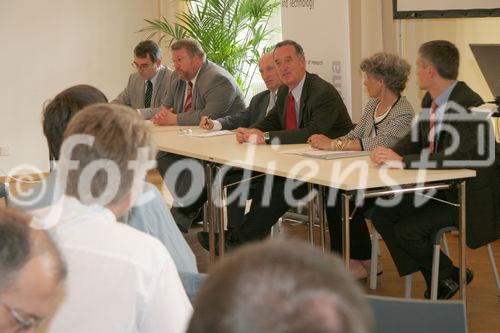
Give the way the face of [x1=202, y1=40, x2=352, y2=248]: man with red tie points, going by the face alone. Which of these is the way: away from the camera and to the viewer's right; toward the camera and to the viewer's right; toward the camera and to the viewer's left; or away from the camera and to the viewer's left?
toward the camera and to the viewer's left

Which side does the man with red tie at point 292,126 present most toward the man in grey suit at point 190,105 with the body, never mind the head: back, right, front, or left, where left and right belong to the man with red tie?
right

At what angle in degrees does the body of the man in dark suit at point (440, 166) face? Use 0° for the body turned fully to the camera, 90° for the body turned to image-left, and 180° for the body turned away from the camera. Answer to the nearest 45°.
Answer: approximately 45°

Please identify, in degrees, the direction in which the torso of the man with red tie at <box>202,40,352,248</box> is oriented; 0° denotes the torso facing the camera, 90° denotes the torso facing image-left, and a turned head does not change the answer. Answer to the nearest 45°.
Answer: approximately 45°

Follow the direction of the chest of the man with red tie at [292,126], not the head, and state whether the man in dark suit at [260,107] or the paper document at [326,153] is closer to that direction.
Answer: the paper document

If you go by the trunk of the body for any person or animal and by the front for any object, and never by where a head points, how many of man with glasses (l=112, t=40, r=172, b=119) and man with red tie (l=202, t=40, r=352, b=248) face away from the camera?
0

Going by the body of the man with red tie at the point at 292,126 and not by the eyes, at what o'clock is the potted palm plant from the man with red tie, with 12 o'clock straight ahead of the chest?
The potted palm plant is roughly at 4 o'clock from the man with red tie.

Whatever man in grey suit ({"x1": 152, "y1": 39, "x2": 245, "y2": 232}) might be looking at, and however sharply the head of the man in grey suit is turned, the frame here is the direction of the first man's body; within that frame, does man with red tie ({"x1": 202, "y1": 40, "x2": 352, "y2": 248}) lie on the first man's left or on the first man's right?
on the first man's left

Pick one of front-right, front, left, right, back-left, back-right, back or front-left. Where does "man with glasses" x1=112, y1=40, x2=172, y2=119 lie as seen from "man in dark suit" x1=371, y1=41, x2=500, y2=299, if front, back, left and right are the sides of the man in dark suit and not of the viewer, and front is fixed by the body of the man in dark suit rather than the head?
right
